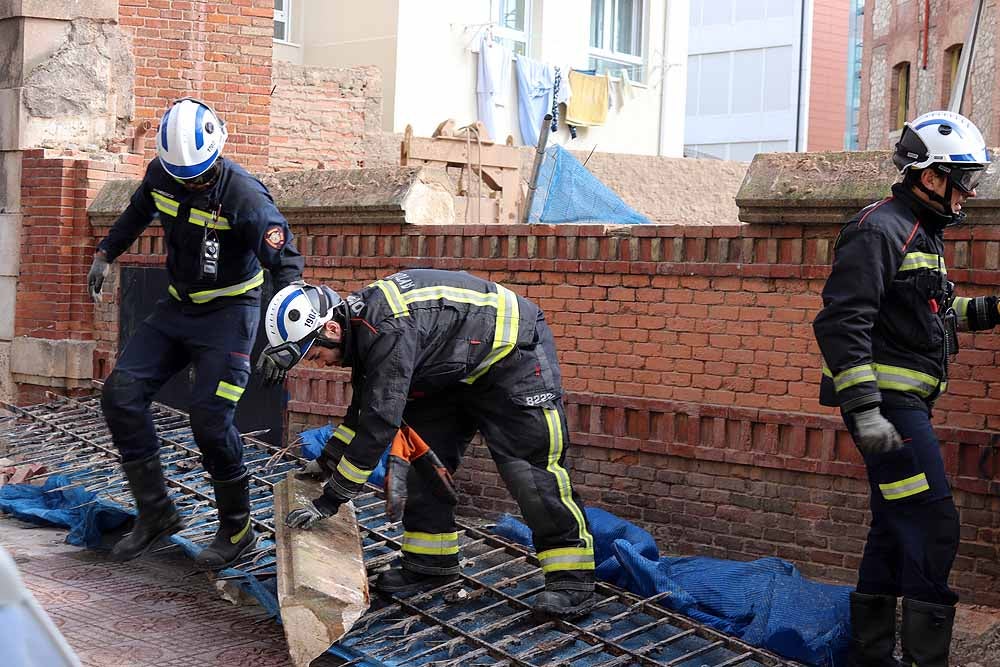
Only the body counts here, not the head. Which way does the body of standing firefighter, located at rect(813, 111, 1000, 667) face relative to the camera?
to the viewer's right

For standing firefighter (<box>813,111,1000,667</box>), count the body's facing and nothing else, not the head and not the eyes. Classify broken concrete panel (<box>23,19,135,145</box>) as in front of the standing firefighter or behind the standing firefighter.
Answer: behind

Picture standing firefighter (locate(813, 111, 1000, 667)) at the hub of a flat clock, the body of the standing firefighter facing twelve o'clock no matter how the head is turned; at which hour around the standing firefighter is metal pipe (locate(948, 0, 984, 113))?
The metal pipe is roughly at 9 o'clock from the standing firefighter.

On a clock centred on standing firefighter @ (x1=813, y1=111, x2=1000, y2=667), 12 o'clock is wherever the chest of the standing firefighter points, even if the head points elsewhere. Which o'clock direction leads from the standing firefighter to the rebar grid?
The rebar grid is roughly at 6 o'clock from the standing firefighter.

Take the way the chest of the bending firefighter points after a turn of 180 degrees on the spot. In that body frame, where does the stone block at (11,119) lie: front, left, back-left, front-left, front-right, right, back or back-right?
back-left

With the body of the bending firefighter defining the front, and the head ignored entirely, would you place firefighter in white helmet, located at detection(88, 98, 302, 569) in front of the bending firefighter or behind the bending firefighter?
in front

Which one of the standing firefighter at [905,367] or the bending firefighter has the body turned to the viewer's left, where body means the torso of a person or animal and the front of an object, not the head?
the bending firefighter

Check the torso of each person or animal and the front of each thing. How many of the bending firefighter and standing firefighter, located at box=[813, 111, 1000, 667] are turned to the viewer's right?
1

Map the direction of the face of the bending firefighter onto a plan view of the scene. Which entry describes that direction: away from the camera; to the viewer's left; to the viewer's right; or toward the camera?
to the viewer's left

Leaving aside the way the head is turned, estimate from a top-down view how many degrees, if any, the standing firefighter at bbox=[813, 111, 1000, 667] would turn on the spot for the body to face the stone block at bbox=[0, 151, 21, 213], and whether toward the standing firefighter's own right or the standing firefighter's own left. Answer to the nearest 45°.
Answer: approximately 135° to the standing firefighter's own left

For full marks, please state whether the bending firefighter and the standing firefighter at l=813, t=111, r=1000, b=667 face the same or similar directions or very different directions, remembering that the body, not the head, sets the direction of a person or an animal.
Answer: very different directions

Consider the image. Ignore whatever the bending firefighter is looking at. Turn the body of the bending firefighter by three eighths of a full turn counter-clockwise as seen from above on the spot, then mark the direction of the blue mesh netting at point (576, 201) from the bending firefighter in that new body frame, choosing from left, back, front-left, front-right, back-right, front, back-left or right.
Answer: back-left

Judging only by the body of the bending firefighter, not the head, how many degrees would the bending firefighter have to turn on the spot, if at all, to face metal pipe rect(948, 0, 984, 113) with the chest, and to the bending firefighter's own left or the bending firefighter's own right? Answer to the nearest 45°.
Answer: approximately 135° to the bending firefighter's own right

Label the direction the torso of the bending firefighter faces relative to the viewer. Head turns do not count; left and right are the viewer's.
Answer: facing to the left of the viewer
